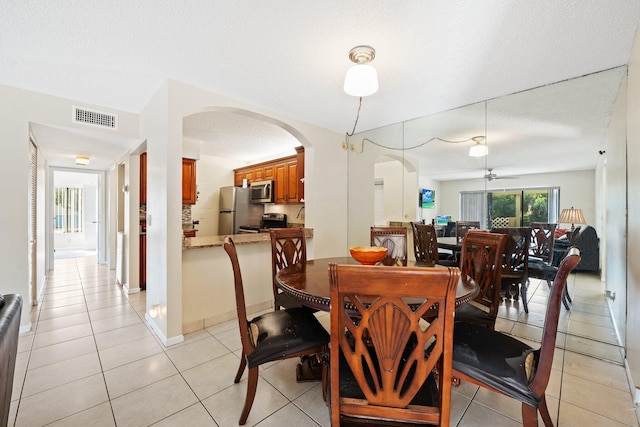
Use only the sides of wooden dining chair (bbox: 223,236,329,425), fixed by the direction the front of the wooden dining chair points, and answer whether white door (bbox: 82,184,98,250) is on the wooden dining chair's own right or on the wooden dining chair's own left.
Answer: on the wooden dining chair's own left

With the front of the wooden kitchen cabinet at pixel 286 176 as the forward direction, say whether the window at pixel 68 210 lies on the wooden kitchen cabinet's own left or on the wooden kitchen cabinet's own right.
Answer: on the wooden kitchen cabinet's own right

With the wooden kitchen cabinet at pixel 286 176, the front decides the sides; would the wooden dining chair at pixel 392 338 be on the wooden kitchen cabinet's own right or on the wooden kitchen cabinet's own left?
on the wooden kitchen cabinet's own left

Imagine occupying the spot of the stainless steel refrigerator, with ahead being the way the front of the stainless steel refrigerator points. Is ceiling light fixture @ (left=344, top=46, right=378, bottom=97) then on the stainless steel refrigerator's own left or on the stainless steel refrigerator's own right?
on the stainless steel refrigerator's own left

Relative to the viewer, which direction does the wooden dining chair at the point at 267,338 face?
to the viewer's right

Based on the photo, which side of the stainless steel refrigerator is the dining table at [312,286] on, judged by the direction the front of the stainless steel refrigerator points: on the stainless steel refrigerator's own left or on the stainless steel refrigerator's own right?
on the stainless steel refrigerator's own left

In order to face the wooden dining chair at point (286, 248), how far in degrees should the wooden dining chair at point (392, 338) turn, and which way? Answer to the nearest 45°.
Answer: approximately 45° to its left
